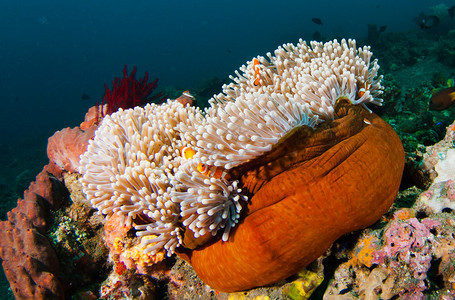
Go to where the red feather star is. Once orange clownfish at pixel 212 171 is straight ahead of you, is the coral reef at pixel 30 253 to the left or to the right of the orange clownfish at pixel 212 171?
right

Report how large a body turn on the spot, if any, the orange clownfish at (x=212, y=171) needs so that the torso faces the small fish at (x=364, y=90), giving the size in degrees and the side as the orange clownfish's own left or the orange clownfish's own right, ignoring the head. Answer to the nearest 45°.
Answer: approximately 180°

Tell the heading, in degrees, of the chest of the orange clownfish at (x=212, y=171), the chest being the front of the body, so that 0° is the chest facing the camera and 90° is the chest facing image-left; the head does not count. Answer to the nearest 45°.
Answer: approximately 90°

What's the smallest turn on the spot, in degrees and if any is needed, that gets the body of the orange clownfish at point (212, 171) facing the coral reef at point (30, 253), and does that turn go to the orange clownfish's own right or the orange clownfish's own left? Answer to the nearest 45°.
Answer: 0° — it already faces it

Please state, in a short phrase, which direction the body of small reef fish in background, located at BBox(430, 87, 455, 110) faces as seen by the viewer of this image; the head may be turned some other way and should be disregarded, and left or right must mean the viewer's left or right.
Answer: facing to the left of the viewer

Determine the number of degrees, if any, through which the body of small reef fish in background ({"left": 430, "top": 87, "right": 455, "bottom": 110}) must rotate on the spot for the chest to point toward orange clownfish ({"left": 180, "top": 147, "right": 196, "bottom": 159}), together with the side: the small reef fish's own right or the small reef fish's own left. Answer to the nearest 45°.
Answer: approximately 45° to the small reef fish's own left

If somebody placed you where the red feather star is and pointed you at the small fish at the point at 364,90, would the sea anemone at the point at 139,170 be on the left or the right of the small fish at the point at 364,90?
right

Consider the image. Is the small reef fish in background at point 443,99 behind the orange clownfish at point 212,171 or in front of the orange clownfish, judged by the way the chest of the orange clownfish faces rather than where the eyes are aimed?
behind

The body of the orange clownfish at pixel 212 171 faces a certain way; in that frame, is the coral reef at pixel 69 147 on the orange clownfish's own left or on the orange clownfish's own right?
on the orange clownfish's own right

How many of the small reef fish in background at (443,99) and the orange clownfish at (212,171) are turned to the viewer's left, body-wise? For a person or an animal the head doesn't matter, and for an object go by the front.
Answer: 2
